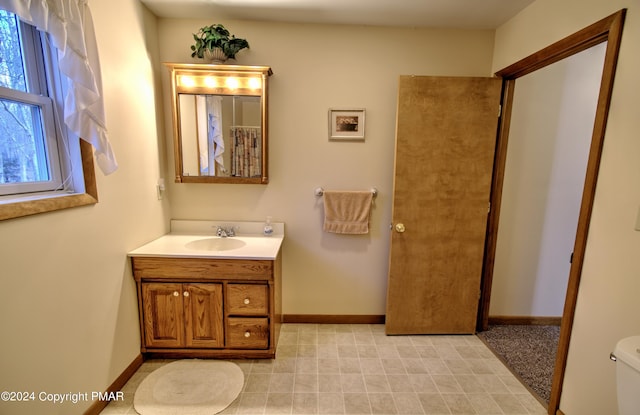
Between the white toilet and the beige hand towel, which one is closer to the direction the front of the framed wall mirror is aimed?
the white toilet

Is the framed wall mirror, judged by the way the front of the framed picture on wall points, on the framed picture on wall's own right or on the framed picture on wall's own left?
on the framed picture on wall's own right

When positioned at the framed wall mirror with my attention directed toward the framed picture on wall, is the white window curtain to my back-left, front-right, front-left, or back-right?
back-right

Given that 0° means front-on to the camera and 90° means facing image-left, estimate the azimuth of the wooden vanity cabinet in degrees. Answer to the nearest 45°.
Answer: approximately 0°
